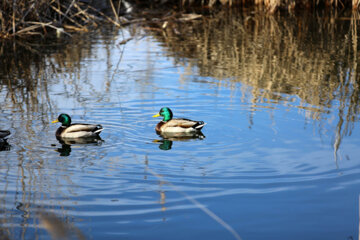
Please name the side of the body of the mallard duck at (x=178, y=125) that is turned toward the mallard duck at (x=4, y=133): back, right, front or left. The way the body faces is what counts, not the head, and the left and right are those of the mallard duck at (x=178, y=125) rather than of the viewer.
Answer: front

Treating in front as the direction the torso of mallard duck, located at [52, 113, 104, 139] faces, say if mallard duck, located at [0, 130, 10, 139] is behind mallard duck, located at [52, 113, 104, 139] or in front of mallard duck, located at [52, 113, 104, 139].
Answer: in front

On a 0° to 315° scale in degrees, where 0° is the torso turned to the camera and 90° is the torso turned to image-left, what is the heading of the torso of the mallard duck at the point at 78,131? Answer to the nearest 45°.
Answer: approximately 90°

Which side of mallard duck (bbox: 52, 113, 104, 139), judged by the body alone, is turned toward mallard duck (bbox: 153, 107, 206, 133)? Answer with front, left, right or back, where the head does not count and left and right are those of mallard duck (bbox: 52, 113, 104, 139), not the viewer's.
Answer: back

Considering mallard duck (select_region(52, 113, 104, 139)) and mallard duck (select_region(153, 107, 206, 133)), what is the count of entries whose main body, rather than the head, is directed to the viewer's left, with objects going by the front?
2

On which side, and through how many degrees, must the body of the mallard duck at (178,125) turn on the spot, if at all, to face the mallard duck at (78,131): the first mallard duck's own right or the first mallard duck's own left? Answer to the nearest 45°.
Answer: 0° — it already faces it

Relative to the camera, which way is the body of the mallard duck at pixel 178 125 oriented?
to the viewer's left
